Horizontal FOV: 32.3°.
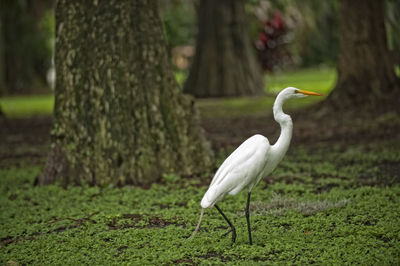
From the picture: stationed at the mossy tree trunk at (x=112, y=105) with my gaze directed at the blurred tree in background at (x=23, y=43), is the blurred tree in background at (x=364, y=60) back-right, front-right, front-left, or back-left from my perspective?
front-right

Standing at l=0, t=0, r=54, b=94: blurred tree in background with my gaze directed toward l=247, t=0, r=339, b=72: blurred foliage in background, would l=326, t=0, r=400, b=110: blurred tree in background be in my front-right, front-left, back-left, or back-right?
front-right

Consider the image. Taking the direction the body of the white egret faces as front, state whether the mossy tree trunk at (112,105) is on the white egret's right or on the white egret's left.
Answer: on the white egret's left

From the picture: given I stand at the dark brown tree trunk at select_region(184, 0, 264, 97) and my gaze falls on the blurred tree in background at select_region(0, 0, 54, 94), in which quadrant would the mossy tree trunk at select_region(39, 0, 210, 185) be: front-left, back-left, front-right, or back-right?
back-left

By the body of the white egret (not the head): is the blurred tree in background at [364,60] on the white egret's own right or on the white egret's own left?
on the white egret's own left

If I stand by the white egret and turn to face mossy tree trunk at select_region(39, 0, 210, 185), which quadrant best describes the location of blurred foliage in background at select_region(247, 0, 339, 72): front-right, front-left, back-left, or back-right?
front-right

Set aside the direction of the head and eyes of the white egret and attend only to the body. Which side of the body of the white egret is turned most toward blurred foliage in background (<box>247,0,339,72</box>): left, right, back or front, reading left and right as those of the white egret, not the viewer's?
left

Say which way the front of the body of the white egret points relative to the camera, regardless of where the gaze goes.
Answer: to the viewer's right

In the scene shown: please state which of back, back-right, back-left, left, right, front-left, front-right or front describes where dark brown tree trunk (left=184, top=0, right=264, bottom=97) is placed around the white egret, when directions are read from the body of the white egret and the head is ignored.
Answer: left

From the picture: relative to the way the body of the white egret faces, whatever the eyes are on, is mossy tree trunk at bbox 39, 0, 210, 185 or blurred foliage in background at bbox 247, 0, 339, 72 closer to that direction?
the blurred foliage in background
